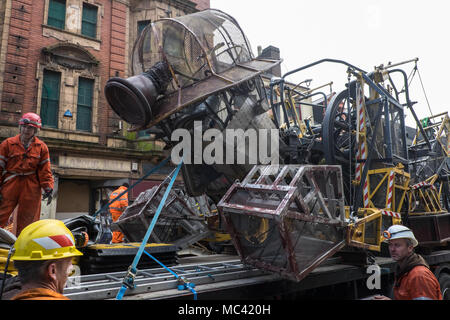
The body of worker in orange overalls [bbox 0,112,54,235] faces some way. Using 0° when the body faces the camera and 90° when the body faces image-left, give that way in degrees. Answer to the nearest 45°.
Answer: approximately 0°

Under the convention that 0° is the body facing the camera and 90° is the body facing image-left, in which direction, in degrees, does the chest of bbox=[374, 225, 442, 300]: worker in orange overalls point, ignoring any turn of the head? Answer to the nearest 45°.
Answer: approximately 45°
